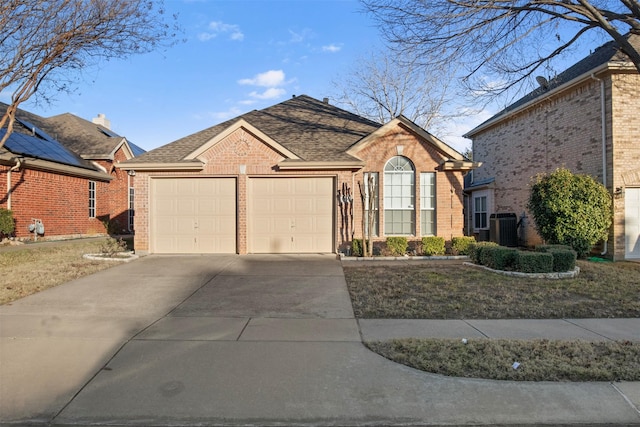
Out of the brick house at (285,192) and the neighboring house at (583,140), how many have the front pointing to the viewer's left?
0

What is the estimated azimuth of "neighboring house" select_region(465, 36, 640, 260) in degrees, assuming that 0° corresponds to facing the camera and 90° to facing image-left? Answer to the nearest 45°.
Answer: approximately 315°

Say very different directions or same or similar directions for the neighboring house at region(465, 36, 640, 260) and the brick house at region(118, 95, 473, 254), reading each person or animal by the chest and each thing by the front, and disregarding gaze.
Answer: same or similar directions

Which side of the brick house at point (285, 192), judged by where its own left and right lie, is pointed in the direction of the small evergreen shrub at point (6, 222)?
right

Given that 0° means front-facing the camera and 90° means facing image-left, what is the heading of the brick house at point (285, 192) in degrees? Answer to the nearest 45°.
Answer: approximately 0°

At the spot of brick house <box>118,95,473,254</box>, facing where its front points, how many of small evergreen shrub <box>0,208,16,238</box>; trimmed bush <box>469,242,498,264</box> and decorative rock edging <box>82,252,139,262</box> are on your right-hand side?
2

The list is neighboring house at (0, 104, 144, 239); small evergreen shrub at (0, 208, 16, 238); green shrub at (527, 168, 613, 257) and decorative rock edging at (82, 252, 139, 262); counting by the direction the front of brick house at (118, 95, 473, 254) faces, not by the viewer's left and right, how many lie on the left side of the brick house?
1

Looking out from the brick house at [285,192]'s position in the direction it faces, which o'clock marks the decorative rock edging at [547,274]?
The decorative rock edging is roughly at 10 o'clock from the brick house.

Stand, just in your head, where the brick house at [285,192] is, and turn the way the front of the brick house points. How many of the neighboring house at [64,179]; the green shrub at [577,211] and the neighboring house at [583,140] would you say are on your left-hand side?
2

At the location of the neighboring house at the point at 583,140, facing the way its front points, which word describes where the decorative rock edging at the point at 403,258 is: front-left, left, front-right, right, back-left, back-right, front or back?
right

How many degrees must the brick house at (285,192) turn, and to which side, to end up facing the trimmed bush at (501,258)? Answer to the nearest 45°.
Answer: approximately 45° to its left

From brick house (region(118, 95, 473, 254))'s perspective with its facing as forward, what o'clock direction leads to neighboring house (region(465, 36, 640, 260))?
The neighboring house is roughly at 9 o'clock from the brick house.

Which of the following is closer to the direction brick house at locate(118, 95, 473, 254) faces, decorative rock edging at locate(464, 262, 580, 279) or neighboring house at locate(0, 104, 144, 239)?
the decorative rock edging

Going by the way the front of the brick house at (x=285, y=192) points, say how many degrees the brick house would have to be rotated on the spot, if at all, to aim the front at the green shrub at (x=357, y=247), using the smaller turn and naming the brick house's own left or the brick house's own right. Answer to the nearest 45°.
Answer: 0° — it already faces it
